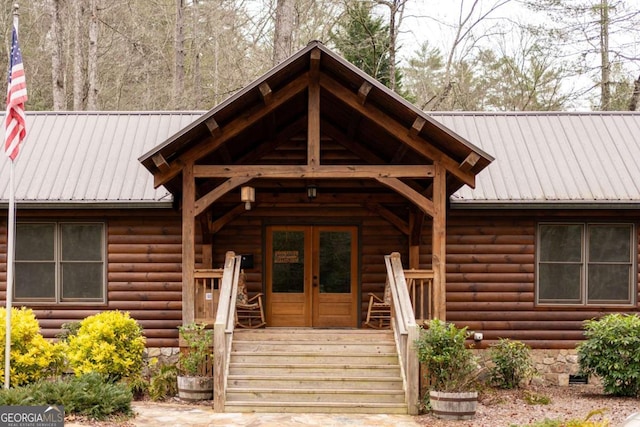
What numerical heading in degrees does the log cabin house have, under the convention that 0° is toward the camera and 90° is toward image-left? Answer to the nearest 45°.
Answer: approximately 0°

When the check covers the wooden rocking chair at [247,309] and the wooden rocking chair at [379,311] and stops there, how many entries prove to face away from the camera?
0

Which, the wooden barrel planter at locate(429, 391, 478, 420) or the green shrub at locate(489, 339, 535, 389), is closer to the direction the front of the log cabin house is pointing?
the wooden barrel planter

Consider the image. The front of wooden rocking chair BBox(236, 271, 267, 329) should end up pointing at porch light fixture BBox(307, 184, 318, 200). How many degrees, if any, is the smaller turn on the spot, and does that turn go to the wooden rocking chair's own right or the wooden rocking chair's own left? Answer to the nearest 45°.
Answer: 0° — it already faces it

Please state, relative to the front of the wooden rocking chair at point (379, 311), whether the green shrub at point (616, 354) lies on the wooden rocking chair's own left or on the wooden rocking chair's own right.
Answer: on the wooden rocking chair's own left

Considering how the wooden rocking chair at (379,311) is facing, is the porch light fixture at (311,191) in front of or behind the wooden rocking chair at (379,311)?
in front

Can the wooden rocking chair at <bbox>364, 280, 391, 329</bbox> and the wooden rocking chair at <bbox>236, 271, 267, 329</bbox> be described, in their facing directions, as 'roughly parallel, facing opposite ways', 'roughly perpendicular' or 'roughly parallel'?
roughly perpendicular

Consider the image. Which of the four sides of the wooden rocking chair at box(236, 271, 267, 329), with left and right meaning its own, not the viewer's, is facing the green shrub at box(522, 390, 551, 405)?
front

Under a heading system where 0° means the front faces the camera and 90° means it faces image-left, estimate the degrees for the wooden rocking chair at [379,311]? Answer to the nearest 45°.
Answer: approximately 45°

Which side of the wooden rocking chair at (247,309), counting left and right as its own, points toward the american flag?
right

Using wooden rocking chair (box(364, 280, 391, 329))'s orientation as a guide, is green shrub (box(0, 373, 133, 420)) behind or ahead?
ahead
